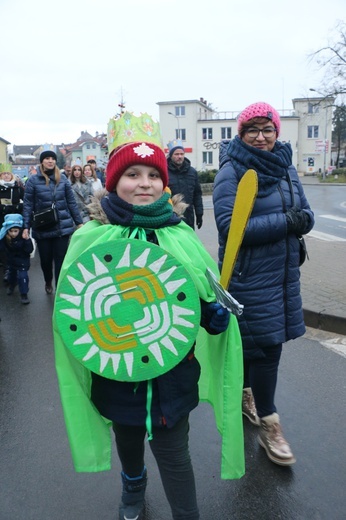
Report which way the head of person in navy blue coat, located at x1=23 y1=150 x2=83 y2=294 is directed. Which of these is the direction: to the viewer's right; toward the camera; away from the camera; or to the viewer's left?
toward the camera

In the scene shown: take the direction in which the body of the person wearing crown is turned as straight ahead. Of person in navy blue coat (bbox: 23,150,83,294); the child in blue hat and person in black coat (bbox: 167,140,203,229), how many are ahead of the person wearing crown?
0

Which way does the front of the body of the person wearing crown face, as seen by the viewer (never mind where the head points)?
toward the camera

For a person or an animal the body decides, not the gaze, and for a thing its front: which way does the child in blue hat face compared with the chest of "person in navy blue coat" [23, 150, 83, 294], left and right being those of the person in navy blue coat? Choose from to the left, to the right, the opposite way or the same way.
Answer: the same way

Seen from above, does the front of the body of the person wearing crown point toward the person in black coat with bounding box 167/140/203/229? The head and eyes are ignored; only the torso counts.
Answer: no

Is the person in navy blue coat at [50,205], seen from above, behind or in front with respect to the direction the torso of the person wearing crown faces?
behind

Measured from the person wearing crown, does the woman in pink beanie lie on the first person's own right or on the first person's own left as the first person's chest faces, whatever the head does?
on the first person's own left

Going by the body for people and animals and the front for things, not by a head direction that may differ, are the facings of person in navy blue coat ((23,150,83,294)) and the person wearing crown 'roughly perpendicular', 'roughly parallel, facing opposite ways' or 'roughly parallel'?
roughly parallel

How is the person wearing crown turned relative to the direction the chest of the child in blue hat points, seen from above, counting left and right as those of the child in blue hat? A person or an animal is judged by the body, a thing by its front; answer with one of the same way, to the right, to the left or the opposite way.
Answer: the same way

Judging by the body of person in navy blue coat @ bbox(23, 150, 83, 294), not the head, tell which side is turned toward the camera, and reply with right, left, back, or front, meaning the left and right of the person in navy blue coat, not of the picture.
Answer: front

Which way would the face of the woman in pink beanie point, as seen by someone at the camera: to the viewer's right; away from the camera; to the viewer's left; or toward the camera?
toward the camera

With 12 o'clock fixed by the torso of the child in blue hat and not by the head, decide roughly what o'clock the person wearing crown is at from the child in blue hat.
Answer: The person wearing crown is roughly at 12 o'clock from the child in blue hat.

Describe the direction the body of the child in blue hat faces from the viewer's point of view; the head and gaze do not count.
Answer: toward the camera
